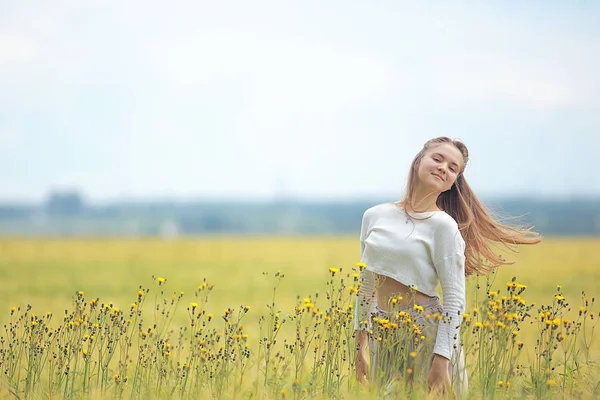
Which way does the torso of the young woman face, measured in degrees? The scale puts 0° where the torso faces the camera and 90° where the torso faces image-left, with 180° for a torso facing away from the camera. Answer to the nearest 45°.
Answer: approximately 45°
